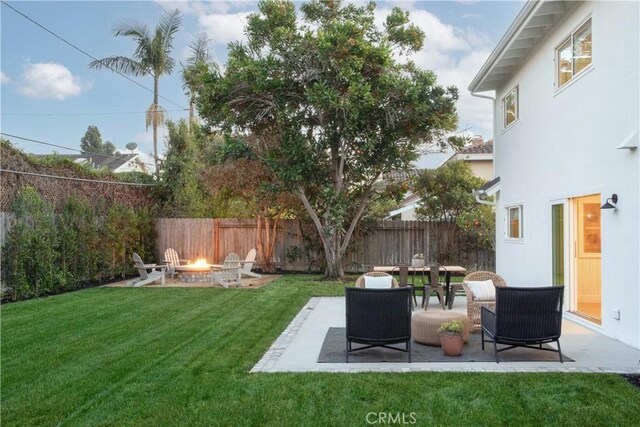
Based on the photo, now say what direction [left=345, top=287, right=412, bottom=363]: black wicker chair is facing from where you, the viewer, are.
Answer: facing away from the viewer

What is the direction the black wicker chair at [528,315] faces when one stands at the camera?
facing away from the viewer and to the left of the viewer

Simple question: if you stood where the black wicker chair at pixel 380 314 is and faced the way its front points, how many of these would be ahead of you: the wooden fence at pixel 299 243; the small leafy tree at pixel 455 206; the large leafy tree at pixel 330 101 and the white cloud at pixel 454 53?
4

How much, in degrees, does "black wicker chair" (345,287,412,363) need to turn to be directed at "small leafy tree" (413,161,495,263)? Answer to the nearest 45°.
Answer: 0° — it already faces it

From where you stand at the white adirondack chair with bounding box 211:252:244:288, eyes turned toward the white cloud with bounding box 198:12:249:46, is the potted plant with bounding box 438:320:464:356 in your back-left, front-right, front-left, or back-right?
back-right
